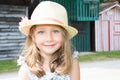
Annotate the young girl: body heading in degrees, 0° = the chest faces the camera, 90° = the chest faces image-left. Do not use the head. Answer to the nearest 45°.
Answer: approximately 0°
